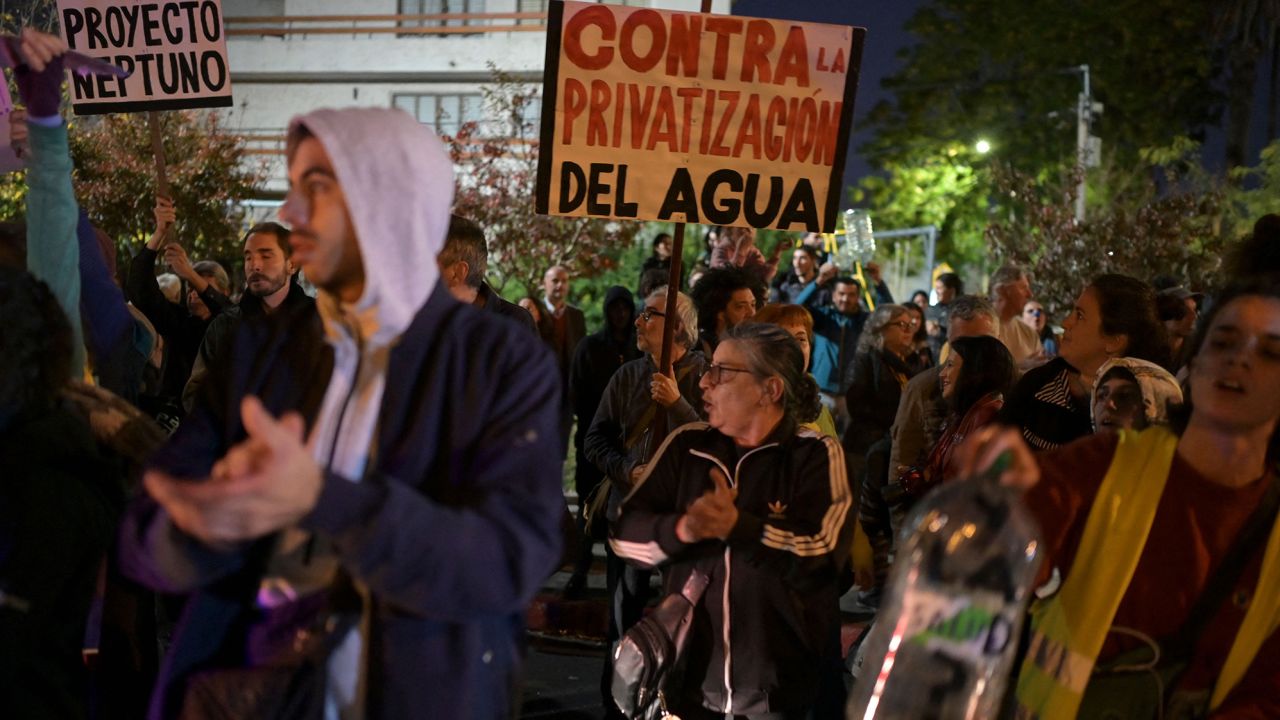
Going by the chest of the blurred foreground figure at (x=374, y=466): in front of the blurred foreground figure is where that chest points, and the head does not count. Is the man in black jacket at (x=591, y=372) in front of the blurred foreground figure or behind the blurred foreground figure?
behind

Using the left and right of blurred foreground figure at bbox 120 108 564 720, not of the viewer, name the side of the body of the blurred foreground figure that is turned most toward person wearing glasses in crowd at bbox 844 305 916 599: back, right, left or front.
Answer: back

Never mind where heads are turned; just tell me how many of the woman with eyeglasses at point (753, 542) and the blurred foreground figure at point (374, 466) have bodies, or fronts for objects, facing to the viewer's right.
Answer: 0

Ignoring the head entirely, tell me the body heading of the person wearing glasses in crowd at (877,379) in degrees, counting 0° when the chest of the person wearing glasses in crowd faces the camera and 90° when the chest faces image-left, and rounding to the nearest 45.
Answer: approximately 315°

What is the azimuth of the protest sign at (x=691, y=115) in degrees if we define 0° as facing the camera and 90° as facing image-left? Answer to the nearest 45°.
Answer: approximately 0°

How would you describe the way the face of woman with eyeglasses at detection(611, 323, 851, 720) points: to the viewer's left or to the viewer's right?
to the viewer's left

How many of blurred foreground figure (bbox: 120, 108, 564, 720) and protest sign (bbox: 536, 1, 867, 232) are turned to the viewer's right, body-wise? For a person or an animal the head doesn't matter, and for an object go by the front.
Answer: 0
